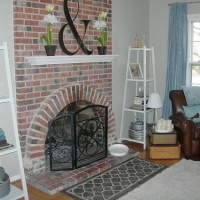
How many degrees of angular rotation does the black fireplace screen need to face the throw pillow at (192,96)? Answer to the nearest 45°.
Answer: approximately 45° to its left

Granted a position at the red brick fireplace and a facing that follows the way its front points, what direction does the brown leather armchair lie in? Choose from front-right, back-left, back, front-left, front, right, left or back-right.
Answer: front-left

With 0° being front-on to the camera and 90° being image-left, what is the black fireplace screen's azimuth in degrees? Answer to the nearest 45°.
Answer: approximately 315°
